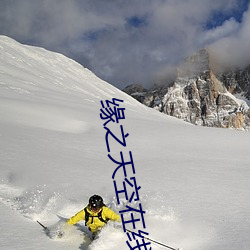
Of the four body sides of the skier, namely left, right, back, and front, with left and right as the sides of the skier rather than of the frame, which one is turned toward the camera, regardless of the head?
front
